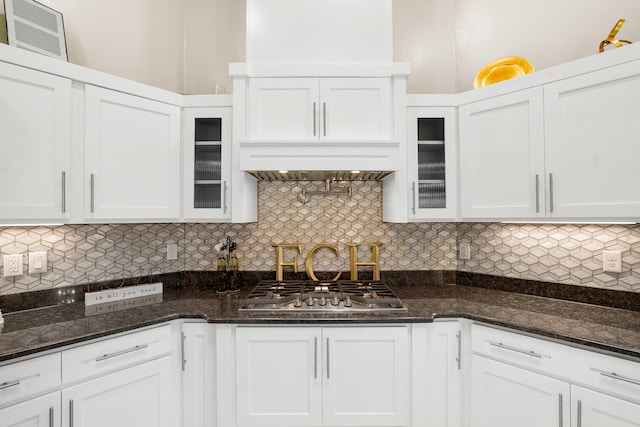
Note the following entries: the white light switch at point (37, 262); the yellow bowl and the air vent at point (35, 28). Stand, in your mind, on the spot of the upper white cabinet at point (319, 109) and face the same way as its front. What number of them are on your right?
2

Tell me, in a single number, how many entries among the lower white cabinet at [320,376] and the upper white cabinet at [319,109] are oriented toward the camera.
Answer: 2

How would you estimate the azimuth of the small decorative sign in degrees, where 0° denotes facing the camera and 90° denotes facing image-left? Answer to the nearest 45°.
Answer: approximately 315°

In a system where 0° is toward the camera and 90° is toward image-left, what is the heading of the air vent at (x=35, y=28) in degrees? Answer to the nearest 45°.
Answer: approximately 315°

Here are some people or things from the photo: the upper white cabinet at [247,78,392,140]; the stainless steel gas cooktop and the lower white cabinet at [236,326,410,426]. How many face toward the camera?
3

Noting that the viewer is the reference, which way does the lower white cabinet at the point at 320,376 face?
facing the viewer

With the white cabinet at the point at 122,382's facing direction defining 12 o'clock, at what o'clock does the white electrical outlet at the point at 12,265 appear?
The white electrical outlet is roughly at 6 o'clock from the white cabinet.

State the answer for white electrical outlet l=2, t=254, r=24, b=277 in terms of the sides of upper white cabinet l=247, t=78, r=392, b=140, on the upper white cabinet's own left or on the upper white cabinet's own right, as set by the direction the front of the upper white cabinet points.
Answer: on the upper white cabinet's own right

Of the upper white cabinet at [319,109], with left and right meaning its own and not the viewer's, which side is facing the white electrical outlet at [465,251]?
left

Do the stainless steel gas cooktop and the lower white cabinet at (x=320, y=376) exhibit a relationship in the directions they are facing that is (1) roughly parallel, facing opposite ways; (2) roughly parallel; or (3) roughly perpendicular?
roughly parallel

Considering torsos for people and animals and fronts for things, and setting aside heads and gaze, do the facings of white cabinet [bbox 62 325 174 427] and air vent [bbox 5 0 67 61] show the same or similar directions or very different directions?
same or similar directions

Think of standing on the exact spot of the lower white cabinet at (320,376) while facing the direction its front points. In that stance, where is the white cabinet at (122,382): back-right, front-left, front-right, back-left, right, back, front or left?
right

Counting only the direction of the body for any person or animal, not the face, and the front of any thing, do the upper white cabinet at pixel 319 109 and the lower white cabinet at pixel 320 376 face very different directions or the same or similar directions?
same or similar directions
